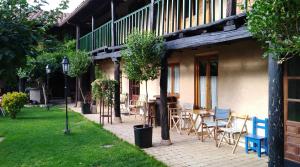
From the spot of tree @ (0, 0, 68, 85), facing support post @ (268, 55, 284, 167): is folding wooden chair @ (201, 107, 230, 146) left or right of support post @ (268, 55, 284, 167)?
left

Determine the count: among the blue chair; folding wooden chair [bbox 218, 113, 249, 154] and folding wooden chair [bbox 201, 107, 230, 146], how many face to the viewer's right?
0

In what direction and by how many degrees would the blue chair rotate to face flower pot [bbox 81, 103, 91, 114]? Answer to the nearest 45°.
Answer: approximately 90° to its right

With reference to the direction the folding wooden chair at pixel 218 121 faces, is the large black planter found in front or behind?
in front

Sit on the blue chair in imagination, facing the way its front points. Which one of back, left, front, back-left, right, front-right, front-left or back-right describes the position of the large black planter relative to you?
front-right

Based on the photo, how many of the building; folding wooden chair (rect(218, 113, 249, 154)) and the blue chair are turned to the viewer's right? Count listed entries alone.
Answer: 0

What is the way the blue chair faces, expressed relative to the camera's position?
facing the viewer and to the left of the viewer

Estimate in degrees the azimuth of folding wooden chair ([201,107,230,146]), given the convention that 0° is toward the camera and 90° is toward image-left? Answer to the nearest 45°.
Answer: approximately 45°

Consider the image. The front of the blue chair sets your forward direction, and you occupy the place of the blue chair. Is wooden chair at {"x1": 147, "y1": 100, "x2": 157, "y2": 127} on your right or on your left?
on your right

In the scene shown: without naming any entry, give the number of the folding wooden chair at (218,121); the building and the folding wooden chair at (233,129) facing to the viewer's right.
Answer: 0

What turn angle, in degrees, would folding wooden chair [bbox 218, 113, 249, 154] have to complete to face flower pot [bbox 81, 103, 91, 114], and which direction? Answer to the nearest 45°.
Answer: approximately 90° to its right

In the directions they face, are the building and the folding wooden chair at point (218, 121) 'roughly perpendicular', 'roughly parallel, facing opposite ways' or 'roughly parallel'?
roughly parallel
